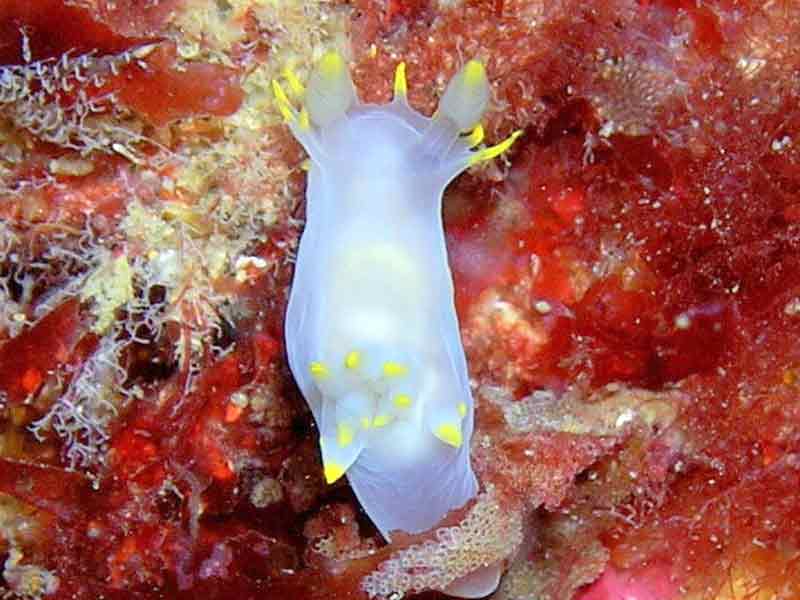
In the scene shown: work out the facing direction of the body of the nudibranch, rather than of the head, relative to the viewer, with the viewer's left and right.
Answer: facing away from the viewer

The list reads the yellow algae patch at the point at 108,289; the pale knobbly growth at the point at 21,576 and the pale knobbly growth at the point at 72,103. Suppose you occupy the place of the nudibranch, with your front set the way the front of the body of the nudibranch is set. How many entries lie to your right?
0

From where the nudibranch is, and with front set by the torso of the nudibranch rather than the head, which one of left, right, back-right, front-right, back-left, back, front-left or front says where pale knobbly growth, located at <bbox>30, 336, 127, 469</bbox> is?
left

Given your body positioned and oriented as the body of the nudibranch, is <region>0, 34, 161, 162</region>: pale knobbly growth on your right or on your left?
on your left

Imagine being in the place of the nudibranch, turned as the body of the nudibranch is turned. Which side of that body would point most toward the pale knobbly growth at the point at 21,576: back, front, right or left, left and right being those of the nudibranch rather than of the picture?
left

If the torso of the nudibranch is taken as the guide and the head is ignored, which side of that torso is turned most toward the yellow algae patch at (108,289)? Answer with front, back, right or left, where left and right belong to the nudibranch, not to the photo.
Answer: left
